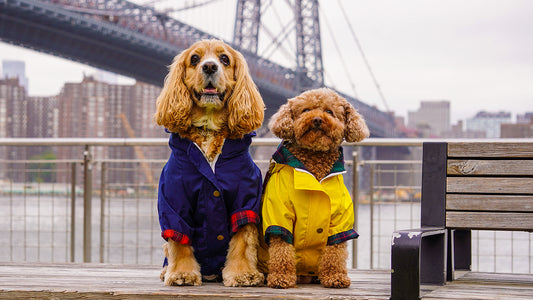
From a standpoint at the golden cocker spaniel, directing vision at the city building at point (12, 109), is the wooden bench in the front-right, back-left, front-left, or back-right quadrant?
back-right

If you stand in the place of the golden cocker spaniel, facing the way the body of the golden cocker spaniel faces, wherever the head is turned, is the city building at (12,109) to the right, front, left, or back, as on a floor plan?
back

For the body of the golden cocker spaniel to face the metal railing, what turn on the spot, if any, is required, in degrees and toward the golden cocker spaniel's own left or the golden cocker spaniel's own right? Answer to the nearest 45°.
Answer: approximately 180°

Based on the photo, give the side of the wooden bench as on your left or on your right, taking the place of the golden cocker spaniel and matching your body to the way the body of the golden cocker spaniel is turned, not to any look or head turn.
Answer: on your left

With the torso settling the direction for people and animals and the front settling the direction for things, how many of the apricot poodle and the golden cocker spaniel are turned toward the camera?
2

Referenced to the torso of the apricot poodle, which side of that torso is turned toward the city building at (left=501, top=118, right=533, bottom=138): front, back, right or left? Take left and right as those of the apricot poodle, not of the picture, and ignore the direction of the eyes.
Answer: back

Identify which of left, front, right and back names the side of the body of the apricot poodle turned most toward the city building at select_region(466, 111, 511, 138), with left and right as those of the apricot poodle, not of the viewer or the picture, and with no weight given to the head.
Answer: back

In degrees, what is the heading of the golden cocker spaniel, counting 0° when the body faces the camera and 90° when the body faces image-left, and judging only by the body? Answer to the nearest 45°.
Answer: approximately 0°

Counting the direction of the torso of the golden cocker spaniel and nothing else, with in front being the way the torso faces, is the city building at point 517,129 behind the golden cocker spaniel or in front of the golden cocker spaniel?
behind
